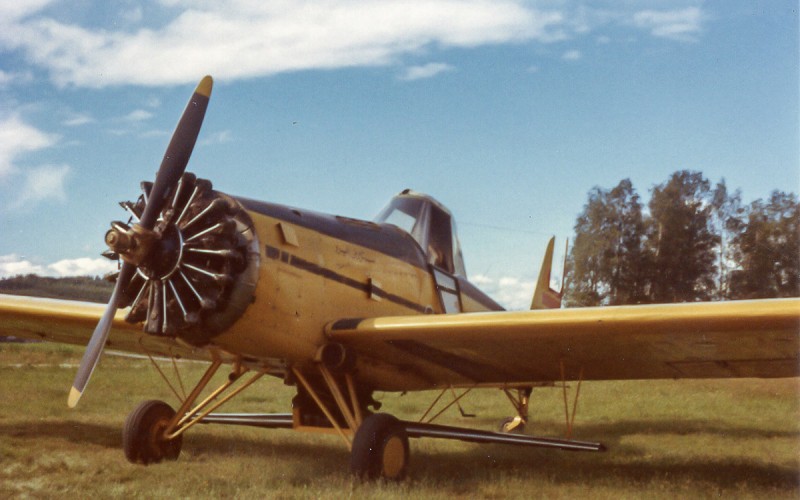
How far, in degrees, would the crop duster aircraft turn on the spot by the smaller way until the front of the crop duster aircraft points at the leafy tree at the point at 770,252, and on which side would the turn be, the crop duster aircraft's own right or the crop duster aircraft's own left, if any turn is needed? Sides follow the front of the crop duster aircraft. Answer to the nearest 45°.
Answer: approximately 180°

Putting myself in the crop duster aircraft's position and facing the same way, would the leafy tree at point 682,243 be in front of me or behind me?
behind

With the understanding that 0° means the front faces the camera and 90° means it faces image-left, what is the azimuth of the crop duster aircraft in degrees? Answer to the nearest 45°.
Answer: approximately 45°
